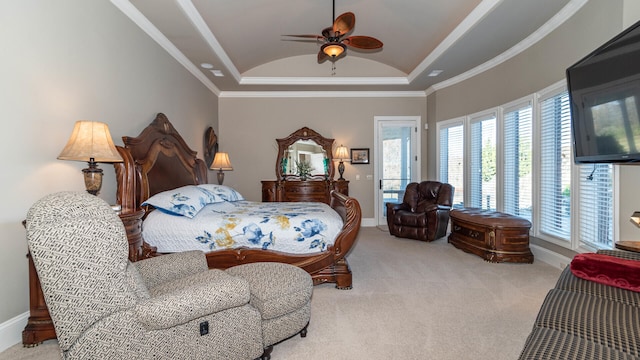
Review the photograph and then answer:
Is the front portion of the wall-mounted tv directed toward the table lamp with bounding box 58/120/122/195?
yes

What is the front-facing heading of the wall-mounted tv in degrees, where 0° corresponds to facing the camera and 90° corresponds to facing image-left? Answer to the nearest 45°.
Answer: approximately 45°

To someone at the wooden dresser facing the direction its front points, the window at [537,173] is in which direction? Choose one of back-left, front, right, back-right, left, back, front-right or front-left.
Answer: front-left

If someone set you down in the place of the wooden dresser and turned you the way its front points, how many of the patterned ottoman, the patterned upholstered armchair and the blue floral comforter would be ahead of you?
3

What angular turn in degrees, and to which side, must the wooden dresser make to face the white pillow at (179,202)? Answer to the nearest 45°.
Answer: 0° — it already faces it

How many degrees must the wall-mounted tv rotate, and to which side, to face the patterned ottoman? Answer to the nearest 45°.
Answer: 0° — it already faces it

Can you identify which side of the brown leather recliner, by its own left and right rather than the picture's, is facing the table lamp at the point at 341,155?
right

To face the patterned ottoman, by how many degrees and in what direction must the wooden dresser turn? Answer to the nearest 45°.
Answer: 0° — it already faces it

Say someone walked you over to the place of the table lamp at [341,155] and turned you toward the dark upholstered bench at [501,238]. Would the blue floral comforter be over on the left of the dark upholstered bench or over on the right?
right

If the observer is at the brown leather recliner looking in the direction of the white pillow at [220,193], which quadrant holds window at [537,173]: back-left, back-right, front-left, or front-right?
back-left

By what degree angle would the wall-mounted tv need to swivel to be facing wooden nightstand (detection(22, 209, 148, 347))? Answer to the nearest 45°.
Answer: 0° — it already faces it

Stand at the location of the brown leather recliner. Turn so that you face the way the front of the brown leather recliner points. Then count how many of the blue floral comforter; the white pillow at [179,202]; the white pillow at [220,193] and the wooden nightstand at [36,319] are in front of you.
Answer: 4

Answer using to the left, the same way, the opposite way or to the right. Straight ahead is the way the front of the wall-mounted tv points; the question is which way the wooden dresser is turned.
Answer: to the left

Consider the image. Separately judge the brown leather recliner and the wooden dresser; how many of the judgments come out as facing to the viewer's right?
0
